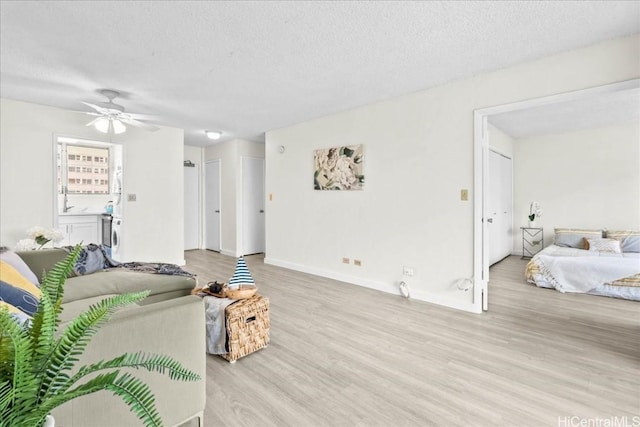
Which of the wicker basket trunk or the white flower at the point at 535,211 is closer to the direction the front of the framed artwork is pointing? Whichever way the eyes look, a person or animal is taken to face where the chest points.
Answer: the wicker basket trunk

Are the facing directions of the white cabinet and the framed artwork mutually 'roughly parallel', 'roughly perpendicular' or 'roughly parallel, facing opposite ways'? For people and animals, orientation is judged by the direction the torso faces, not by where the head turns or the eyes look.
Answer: roughly perpendicular

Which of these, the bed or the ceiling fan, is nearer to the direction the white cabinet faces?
the ceiling fan

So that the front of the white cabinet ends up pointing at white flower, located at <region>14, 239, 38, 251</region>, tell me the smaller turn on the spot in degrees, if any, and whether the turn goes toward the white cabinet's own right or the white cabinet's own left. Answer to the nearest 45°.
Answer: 0° — it already faces it

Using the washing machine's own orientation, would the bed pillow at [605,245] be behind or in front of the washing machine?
behind
